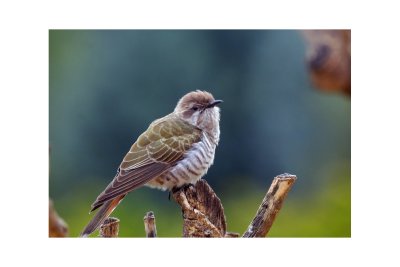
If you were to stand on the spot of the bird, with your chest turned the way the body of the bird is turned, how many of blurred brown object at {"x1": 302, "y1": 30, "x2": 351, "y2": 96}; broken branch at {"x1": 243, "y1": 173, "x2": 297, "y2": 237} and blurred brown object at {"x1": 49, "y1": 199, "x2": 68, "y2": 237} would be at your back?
1

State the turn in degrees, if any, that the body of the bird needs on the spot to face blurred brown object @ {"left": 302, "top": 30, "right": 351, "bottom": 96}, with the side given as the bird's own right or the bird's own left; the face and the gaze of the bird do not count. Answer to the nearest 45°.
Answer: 0° — it already faces it

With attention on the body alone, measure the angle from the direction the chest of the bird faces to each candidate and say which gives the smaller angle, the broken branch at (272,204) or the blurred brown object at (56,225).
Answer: the broken branch

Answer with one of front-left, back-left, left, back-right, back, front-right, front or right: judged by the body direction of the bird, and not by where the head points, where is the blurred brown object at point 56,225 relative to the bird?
back

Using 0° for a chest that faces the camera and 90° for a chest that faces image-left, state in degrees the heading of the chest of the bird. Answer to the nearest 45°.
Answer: approximately 270°
